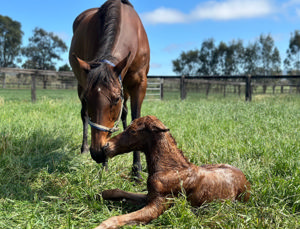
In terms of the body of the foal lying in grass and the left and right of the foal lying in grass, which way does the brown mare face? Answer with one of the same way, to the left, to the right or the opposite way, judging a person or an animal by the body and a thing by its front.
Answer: to the left

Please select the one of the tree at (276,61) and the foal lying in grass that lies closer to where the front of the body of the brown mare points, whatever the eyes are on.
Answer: the foal lying in grass

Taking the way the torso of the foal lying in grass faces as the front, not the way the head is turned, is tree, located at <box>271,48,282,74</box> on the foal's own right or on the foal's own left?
on the foal's own right

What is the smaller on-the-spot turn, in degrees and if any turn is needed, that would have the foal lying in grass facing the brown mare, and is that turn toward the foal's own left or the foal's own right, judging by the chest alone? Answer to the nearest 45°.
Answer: approximately 45° to the foal's own right

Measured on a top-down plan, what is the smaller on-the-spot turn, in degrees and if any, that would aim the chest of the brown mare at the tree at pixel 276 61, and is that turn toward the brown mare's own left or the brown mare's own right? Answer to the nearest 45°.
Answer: approximately 135° to the brown mare's own left

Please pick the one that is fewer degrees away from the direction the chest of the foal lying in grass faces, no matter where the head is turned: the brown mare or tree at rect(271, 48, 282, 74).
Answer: the brown mare

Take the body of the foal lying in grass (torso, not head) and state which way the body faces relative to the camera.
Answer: to the viewer's left

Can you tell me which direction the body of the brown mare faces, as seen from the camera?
toward the camera

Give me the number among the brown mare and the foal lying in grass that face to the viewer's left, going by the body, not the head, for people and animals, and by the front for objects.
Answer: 1
